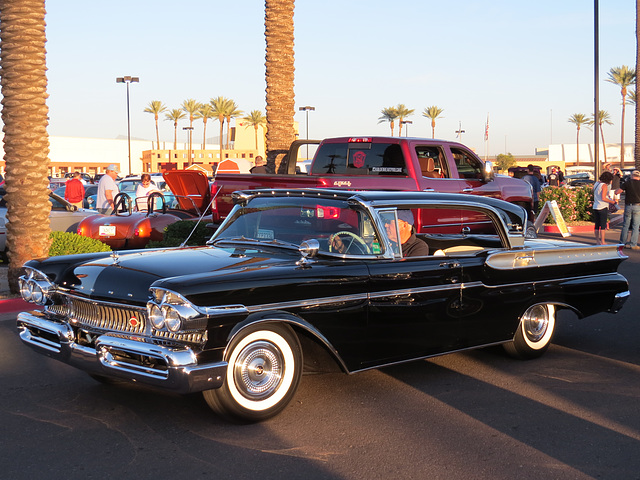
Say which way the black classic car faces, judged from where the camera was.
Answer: facing the viewer and to the left of the viewer

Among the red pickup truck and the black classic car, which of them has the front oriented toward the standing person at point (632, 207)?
the red pickup truck

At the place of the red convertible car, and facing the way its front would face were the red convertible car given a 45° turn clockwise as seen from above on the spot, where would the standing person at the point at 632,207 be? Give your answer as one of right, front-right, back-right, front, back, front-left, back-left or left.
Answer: front

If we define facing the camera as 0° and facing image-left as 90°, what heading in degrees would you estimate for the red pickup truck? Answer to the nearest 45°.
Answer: approximately 225°

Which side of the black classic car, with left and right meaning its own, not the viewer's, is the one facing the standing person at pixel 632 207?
back

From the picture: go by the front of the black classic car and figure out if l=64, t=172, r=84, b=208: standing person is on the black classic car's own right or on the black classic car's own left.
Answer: on the black classic car's own right

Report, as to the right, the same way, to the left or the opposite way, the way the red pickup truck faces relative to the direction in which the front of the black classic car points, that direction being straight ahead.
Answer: the opposite way

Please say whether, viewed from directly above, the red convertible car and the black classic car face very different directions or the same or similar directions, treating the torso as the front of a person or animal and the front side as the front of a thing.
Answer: very different directions

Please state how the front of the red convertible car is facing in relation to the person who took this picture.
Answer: facing away from the viewer and to the right of the viewer
